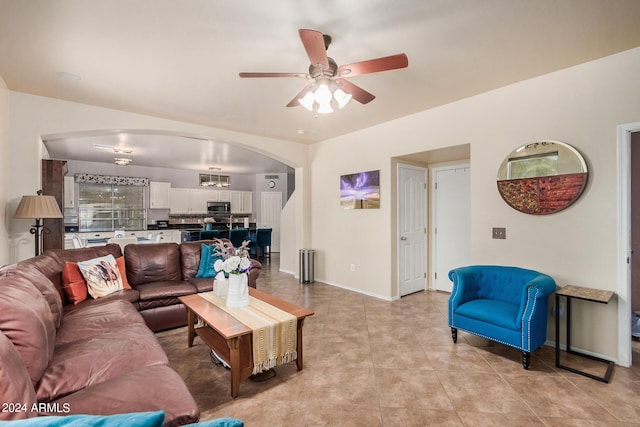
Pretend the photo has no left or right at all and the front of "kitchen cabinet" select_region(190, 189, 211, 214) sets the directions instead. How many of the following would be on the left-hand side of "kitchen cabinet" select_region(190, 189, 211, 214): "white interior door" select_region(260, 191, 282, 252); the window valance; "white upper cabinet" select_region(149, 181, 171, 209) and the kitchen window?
1

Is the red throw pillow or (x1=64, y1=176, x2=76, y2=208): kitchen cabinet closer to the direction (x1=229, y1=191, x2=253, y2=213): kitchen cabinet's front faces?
the red throw pillow

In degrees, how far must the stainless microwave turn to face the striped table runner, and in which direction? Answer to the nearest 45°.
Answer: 0° — it already faces it

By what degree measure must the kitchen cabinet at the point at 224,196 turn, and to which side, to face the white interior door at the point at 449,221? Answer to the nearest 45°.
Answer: approximately 45° to its left

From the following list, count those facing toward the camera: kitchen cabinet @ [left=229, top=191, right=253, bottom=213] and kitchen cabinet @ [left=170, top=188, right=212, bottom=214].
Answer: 2

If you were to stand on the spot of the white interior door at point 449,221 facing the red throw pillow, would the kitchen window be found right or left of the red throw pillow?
right

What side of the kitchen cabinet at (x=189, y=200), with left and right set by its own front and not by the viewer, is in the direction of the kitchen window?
right

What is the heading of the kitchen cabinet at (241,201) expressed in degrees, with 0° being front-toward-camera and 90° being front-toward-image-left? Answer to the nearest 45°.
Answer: approximately 0°
